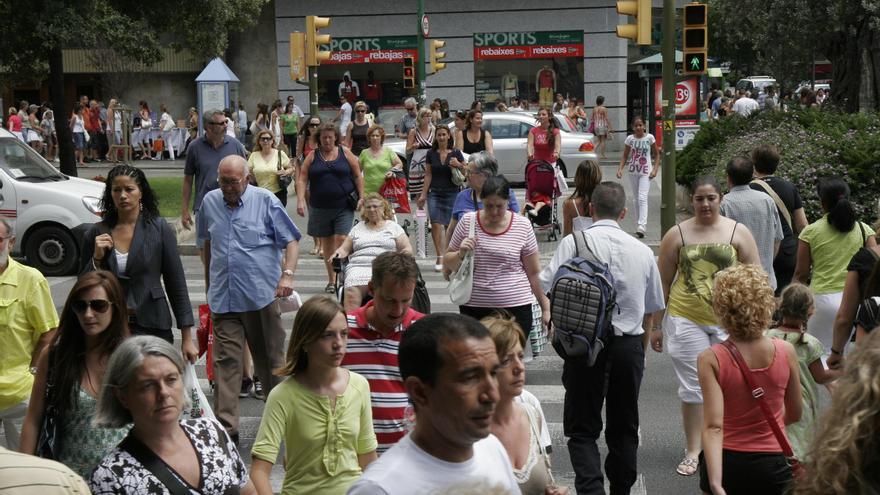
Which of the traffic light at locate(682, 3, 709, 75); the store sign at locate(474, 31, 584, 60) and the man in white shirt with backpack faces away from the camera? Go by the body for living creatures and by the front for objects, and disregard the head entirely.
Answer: the man in white shirt with backpack

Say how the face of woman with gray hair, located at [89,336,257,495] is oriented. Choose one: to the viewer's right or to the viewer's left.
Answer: to the viewer's right

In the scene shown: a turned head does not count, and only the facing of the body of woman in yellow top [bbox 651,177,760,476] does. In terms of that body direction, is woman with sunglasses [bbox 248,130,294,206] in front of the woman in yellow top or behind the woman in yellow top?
behind

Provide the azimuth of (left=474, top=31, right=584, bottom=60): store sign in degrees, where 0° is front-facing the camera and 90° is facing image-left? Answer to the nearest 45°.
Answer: approximately 0°

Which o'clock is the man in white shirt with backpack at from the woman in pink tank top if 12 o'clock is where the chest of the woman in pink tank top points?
The man in white shirt with backpack is roughly at 11 o'clock from the woman in pink tank top.

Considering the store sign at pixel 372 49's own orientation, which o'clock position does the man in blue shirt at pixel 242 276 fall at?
The man in blue shirt is roughly at 12 o'clock from the store sign.

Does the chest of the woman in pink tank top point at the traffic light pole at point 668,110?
yes

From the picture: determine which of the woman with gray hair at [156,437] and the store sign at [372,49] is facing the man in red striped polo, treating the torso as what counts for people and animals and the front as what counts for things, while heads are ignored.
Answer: the store sign

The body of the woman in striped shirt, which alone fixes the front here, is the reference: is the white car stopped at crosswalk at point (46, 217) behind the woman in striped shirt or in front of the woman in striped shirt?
behind
